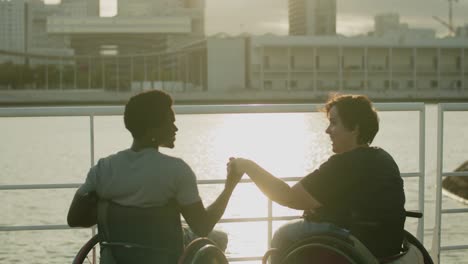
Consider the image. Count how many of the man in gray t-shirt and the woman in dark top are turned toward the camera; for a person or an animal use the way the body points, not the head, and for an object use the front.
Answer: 0

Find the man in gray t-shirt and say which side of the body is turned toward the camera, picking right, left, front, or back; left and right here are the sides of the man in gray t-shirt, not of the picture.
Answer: back

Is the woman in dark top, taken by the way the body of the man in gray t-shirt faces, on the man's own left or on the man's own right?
on the man's own right

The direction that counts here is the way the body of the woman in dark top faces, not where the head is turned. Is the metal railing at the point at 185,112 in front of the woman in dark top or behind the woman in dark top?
in front

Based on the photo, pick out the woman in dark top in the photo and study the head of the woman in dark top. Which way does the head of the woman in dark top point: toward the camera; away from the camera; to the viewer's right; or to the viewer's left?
to the viewer's left

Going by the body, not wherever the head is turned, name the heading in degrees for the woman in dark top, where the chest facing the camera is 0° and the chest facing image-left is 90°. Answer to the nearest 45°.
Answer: approximately 135°

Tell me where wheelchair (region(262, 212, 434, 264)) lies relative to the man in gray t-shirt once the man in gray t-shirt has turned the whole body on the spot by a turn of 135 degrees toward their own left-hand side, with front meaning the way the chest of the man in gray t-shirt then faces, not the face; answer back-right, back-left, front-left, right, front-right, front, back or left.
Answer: back-left

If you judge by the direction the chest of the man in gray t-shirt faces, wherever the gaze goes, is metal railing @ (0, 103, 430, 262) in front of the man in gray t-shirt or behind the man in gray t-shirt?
in front

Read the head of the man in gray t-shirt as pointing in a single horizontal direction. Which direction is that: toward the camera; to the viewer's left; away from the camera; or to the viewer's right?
to the viewer's right

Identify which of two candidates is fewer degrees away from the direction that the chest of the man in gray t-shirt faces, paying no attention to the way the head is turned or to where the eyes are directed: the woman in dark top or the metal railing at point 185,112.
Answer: the metal railing
